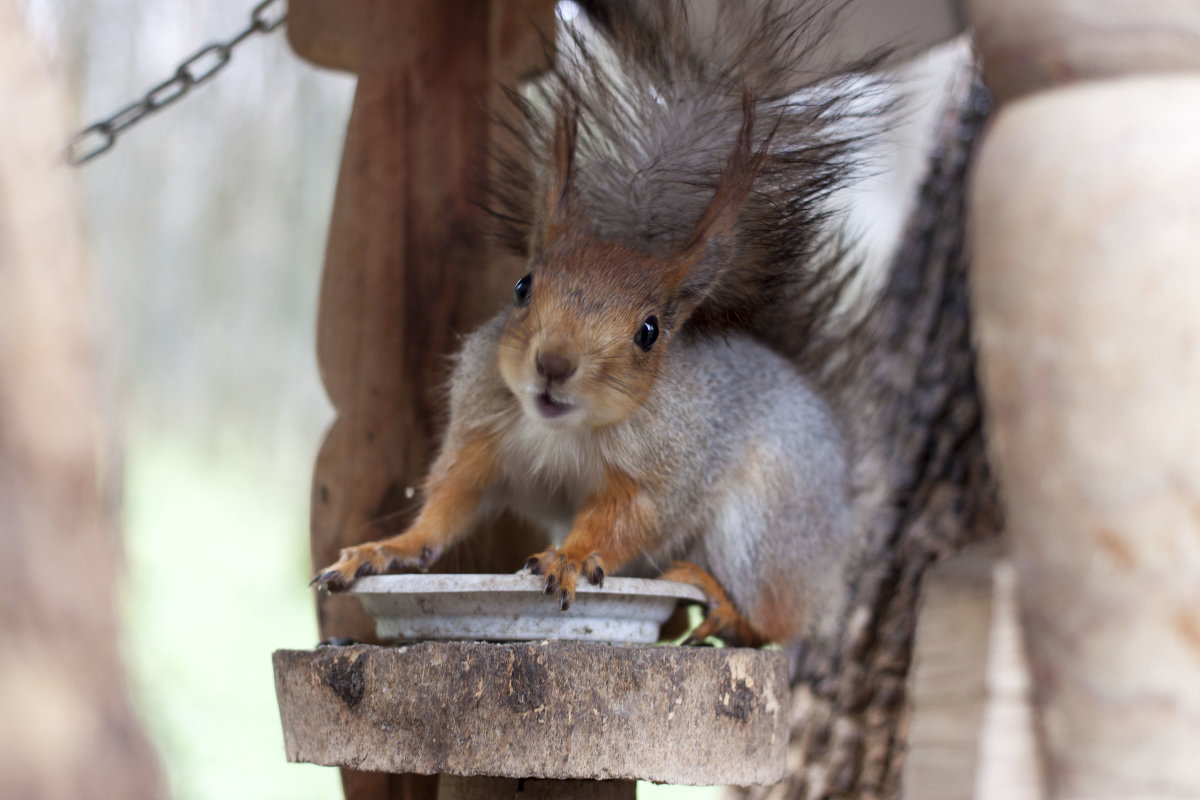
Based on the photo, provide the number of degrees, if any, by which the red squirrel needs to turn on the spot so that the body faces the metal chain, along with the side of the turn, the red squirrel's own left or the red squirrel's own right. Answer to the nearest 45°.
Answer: approximately 45° to the red squirrel's own right

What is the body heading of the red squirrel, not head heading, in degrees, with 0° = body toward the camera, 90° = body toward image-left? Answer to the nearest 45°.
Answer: approximately 45°
